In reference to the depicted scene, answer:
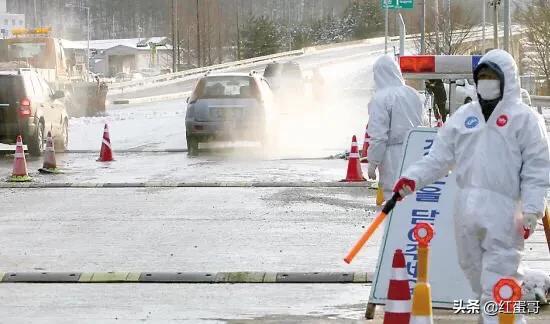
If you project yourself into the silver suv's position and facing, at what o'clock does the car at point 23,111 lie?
The car is roughly at 9 o'clock from the silver suv.

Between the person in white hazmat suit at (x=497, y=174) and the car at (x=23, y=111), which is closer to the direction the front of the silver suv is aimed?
the car

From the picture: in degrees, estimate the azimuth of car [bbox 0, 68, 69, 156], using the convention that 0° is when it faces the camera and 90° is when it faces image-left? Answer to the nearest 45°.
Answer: approximately 225°

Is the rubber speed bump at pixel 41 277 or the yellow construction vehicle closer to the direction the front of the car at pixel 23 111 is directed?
the yellow construction vehicle

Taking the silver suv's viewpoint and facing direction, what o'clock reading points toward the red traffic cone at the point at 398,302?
The red traffic cone is roughly at 6 o'clock from the silver suv.

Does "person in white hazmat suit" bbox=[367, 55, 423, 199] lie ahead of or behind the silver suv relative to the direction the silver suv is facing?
behind

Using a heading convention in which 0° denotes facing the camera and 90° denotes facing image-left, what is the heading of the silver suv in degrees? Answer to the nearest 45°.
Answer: approximately 180°

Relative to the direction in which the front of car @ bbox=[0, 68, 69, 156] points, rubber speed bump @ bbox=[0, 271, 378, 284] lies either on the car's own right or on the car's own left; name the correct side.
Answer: on the car's own right

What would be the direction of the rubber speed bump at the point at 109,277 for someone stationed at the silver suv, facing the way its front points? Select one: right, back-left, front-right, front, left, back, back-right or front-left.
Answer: back
